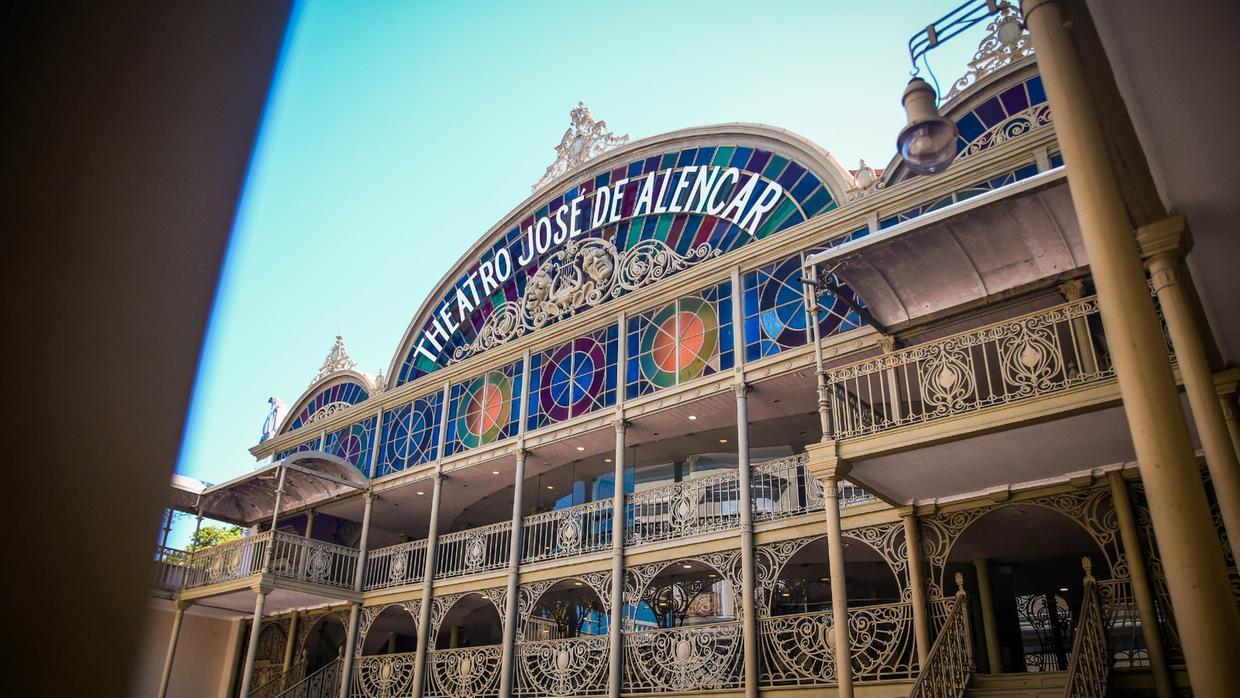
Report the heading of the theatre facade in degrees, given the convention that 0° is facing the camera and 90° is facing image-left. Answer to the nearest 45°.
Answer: approximately 45°

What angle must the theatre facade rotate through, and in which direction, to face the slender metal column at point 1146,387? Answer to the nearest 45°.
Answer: approximately 45° to its left

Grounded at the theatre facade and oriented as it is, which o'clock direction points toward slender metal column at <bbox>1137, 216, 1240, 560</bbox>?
The slender metal column is roughly at 10 o'clock from the theatre facade.

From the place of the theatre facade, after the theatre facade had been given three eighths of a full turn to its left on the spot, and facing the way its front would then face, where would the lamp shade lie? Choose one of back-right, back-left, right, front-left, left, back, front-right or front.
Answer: right
